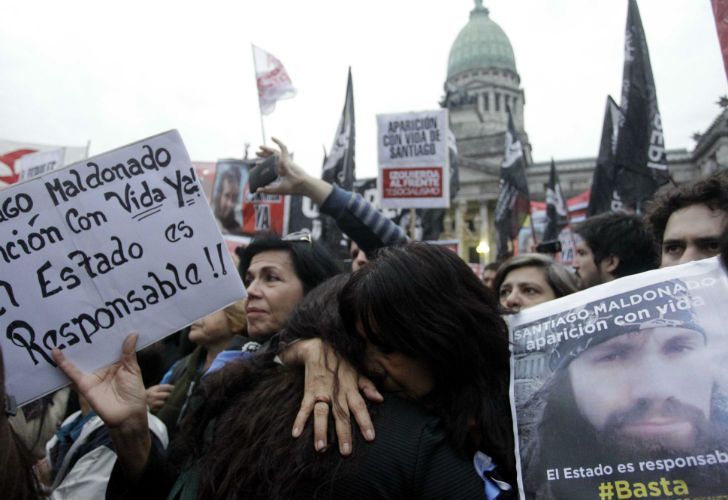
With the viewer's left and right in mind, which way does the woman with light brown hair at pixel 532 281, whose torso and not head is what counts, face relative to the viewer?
facing the viewer and to the left of the viewer

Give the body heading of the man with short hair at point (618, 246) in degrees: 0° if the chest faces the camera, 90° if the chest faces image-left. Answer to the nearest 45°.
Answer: approximately 90°

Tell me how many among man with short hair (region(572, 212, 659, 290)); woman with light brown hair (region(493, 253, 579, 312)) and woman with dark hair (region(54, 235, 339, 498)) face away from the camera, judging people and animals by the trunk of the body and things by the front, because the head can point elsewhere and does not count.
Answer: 0

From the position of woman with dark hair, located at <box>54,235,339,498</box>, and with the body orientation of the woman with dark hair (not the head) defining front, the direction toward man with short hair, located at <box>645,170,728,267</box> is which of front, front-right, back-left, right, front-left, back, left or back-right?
left

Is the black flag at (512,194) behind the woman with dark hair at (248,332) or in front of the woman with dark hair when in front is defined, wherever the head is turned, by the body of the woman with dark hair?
behind

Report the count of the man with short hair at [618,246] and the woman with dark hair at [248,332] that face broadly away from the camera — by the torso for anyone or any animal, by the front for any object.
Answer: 0

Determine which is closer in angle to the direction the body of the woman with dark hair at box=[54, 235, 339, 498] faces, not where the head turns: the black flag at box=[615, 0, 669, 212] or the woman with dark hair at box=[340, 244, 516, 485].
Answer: the woman with dark hair

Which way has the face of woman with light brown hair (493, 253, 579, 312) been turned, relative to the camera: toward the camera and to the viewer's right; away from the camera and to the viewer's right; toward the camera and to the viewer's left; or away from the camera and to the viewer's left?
toward the camera and to the viewer's left

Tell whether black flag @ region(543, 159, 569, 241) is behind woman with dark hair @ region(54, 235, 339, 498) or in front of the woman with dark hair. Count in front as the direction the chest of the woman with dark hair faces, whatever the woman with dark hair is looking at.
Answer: behind

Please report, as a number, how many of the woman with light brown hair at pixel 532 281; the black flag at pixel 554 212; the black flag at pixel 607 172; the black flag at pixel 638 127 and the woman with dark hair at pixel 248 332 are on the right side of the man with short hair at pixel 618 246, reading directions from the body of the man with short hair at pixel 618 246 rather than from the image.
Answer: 3

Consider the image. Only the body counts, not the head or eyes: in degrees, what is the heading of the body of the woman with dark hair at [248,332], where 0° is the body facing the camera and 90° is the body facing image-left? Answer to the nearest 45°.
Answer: approximately 45°

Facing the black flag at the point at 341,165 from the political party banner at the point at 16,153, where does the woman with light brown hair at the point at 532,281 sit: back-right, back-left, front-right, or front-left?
front-right

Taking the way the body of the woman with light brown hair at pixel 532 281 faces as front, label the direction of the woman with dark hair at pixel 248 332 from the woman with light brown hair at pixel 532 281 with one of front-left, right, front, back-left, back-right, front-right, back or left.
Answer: front

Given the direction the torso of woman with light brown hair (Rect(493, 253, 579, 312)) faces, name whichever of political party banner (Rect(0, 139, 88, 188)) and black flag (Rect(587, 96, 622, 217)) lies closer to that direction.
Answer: the political party banner

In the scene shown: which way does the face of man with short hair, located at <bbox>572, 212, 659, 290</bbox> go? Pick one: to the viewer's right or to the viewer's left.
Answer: to the viewer's left

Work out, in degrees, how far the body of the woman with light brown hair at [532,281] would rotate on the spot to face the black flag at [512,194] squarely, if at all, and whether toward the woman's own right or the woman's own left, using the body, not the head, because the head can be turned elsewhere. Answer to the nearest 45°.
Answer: approximately 135° to the woman's own right
